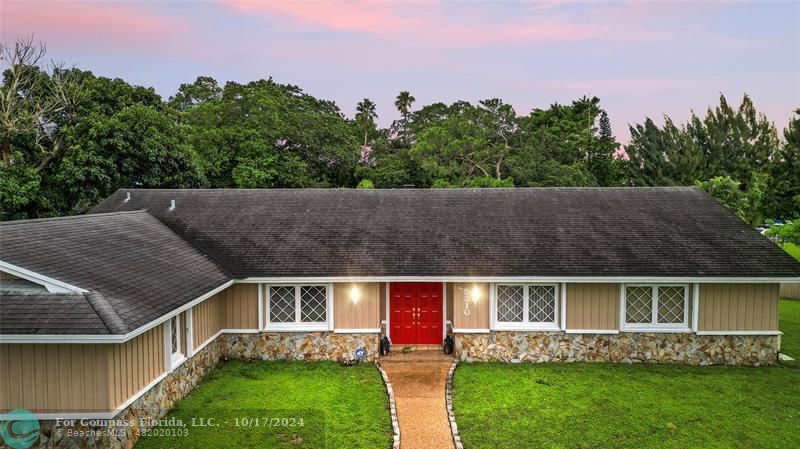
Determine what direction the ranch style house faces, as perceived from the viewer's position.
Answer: facing the viewer

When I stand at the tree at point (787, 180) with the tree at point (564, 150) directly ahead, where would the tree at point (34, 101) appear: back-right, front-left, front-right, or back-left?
front-left

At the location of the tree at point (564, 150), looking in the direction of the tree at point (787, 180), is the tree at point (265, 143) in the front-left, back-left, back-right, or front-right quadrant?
back-right

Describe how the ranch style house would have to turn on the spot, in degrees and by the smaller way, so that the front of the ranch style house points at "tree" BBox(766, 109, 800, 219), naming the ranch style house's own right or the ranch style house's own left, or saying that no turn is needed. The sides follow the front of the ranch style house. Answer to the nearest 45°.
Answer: approximately 135° to the ranch style house's own left

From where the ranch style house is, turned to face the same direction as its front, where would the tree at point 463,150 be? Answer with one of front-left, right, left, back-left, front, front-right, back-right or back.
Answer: back
